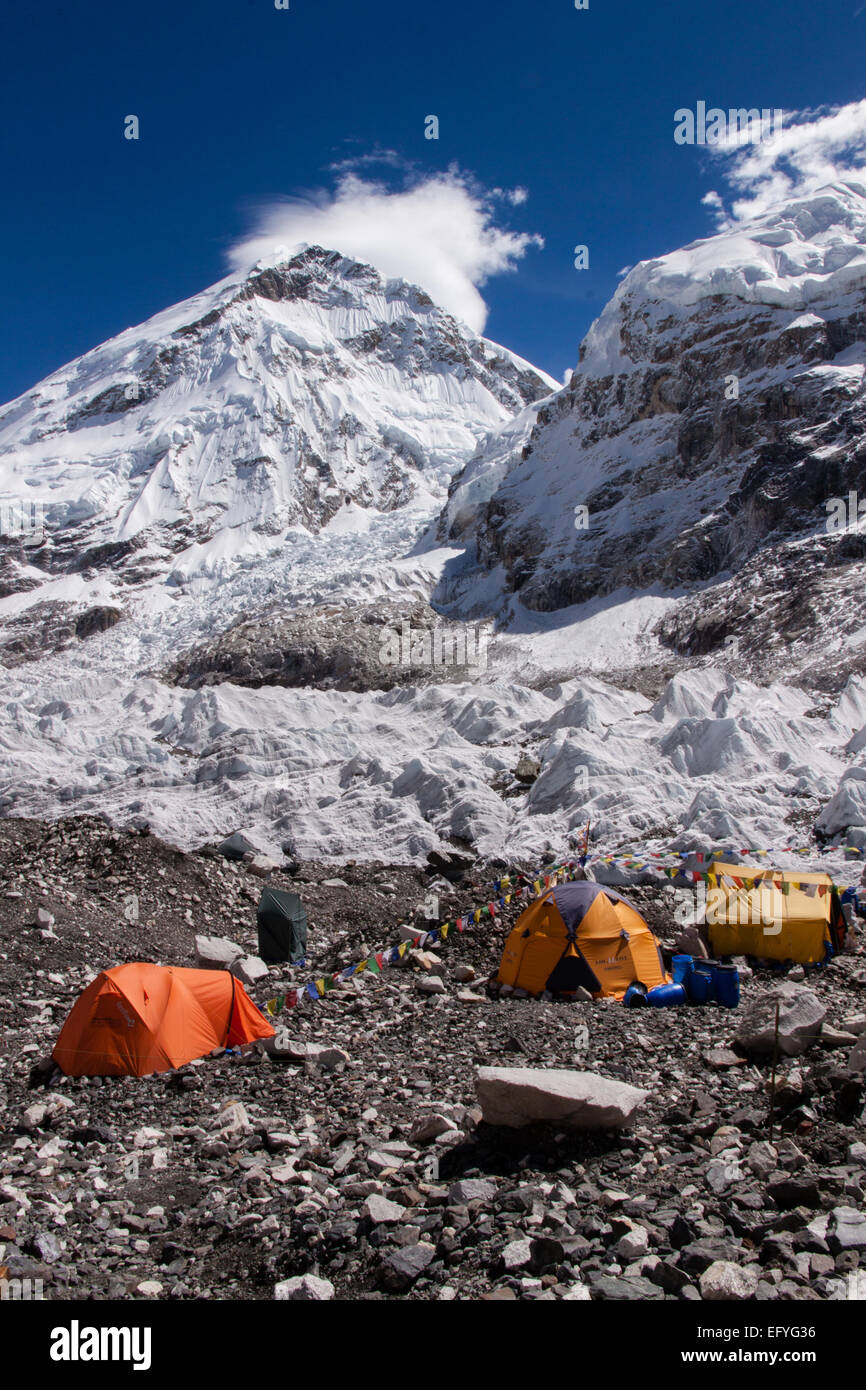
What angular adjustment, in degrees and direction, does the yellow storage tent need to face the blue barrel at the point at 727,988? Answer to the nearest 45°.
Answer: approximately 90° to its right

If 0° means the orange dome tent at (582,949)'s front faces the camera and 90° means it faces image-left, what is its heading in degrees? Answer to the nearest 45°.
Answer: approximately 0°

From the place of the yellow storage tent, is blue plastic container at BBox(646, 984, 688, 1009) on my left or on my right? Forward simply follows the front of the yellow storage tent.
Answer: on my right
